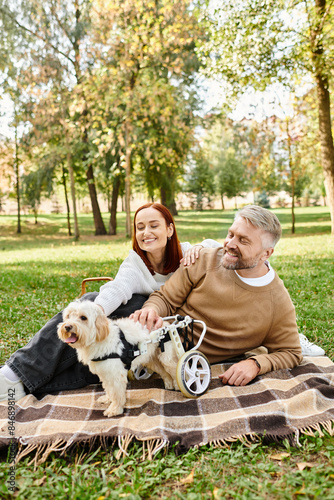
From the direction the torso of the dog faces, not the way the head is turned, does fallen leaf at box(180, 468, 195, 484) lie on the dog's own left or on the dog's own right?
on the dog's own left

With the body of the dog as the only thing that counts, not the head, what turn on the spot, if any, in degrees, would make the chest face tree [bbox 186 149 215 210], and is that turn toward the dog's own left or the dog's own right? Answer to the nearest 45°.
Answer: approximately 135° to the dog's own right

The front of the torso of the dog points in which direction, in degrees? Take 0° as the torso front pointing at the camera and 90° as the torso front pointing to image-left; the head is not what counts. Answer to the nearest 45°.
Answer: approximately 45°

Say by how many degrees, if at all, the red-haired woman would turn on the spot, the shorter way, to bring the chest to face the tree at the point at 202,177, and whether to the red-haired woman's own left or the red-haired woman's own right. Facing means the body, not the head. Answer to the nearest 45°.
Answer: approximately 135° to the red-haired woman's own right

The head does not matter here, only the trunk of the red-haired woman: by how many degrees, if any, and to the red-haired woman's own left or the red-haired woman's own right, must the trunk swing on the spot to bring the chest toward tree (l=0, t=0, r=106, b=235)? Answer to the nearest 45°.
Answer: approximately 135° to the red-haired woman's own right

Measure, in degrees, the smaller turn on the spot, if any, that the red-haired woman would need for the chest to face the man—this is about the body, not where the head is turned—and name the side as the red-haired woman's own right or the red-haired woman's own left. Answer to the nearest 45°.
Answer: approximately 135° to the red-haired woman's own left

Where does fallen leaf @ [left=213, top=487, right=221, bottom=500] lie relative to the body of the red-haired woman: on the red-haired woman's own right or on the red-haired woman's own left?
on the red-haired woman's own left

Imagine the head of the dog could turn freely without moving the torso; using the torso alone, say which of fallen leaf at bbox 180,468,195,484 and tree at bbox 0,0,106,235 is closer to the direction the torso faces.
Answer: the fallen leaf

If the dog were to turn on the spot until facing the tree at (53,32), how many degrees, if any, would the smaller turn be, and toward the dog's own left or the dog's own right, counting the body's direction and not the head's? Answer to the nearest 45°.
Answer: approximately 135° to the dog's own right

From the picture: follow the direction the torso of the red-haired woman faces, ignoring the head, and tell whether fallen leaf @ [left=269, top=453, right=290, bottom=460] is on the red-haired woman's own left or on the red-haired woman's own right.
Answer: on the red-haired woman's own left

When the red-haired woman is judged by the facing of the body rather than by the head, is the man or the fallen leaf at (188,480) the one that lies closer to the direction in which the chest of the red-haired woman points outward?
the fallen leaf
